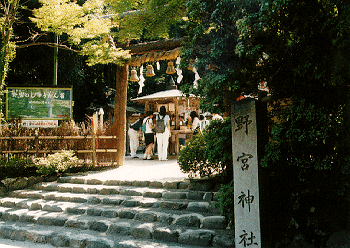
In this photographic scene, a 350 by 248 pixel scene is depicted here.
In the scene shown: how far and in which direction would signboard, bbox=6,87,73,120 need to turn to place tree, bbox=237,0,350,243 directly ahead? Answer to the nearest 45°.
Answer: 0° — it already faces it

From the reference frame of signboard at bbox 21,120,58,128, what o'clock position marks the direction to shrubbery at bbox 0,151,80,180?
The shrubbery is roughly at 12 o'clock from the signboard.

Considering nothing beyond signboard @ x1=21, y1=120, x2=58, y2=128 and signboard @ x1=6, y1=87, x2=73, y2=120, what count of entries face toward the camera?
2

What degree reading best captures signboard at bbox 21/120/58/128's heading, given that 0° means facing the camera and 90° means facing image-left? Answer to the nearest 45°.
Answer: approximately 0°

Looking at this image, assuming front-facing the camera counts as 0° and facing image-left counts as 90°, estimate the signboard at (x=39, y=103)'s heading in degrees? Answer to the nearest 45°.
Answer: approximately 0°

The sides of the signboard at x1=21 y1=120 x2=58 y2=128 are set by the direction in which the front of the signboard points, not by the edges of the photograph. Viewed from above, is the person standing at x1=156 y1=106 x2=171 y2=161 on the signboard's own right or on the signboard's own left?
on the signboard's own left
